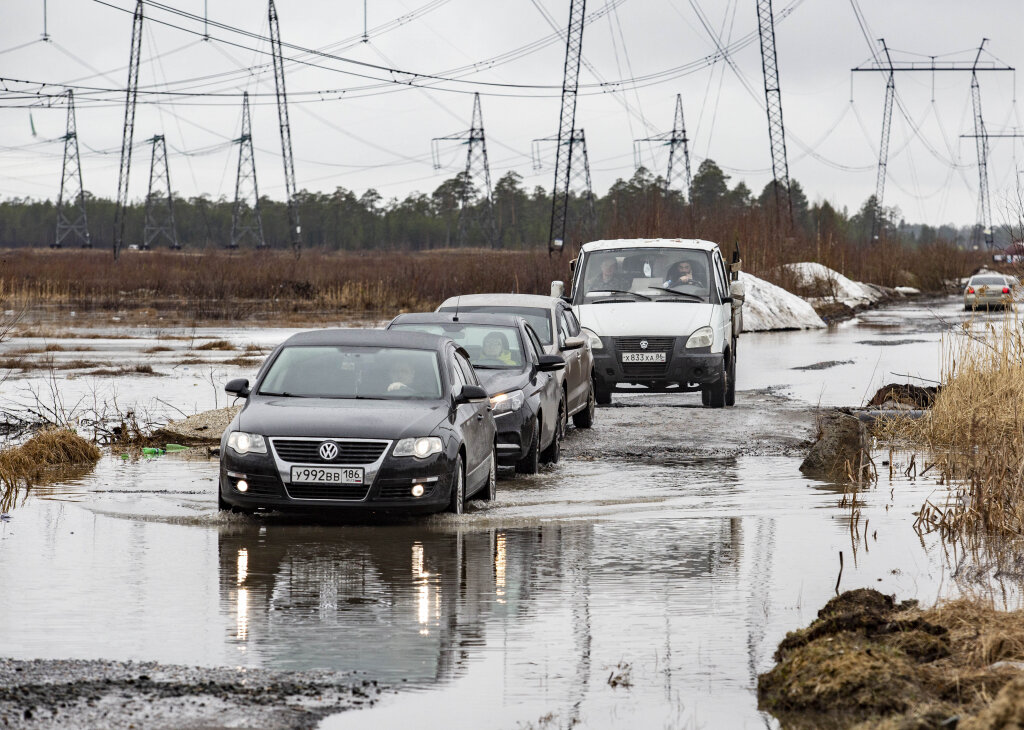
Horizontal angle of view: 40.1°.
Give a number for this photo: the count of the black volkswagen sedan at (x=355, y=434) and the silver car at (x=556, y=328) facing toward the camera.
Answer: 2

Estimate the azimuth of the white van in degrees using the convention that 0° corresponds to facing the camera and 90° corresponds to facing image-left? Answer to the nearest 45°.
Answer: approximately 0°

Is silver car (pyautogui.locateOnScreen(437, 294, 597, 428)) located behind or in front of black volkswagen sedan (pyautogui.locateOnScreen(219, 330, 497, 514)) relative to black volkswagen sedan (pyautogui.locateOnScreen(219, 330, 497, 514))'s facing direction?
behind

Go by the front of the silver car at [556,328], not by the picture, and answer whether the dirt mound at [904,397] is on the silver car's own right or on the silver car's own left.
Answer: on the silver car's own left

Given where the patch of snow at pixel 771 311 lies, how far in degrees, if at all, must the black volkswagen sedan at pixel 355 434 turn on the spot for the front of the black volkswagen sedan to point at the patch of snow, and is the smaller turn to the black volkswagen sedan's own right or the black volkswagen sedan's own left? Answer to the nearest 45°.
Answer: approximately 180°

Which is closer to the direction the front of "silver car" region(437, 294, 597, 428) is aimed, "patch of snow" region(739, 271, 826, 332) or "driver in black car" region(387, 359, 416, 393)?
the driver in black car

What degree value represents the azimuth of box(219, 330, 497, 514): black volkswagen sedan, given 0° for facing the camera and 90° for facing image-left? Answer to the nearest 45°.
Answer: approximately 0°

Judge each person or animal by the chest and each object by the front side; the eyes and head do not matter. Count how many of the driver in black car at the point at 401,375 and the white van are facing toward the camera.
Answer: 2

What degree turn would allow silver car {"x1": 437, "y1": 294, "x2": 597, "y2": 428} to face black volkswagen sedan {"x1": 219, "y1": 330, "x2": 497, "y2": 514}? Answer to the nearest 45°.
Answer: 0° — it already faces it

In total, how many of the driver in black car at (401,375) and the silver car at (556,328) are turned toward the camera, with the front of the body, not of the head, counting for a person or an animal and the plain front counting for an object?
2
